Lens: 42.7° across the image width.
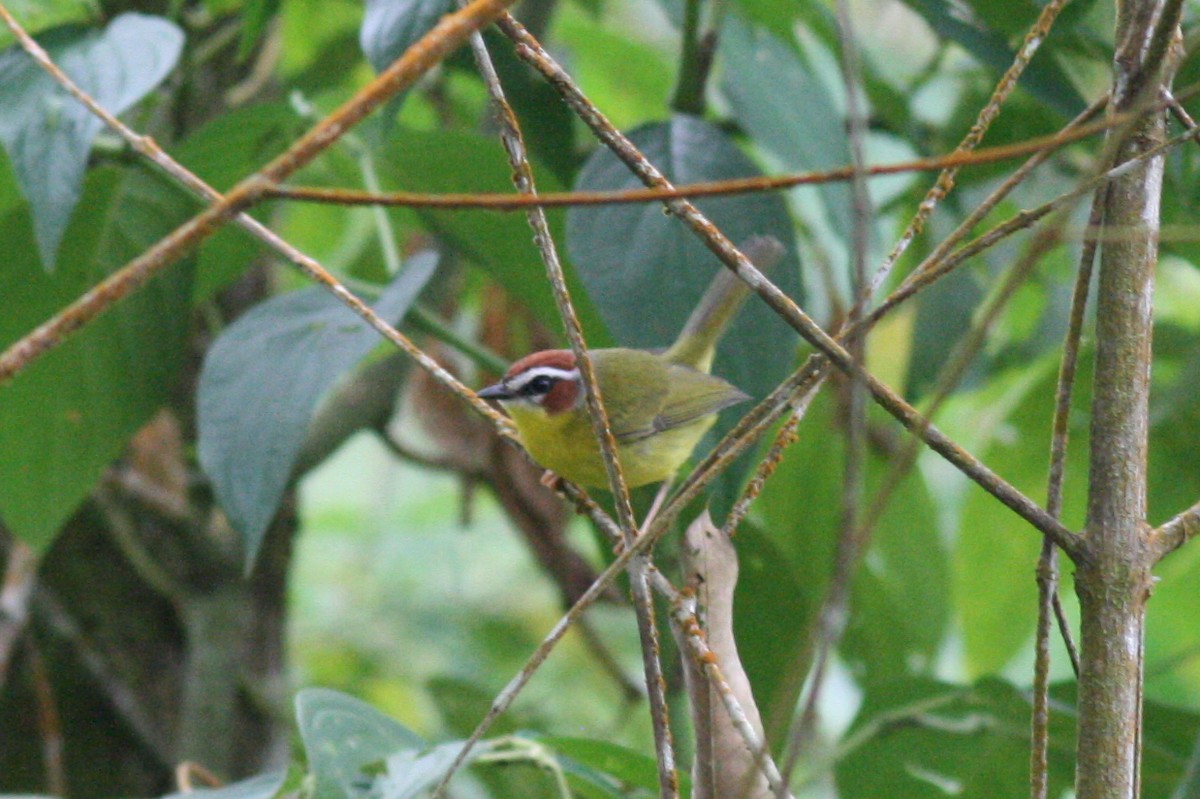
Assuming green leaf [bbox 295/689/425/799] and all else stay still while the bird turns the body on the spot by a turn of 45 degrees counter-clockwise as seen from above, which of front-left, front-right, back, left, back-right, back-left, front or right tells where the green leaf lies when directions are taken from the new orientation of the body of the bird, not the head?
front-left

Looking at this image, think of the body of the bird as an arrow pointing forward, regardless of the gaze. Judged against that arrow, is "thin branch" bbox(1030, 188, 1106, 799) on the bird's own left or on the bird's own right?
on the bird's own left

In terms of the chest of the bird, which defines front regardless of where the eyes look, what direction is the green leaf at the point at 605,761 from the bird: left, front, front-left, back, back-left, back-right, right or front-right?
left

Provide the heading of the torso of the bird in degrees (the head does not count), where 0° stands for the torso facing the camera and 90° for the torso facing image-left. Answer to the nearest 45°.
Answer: approximately 90°

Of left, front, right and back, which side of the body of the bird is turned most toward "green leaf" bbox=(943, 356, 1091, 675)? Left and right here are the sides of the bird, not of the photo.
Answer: back
